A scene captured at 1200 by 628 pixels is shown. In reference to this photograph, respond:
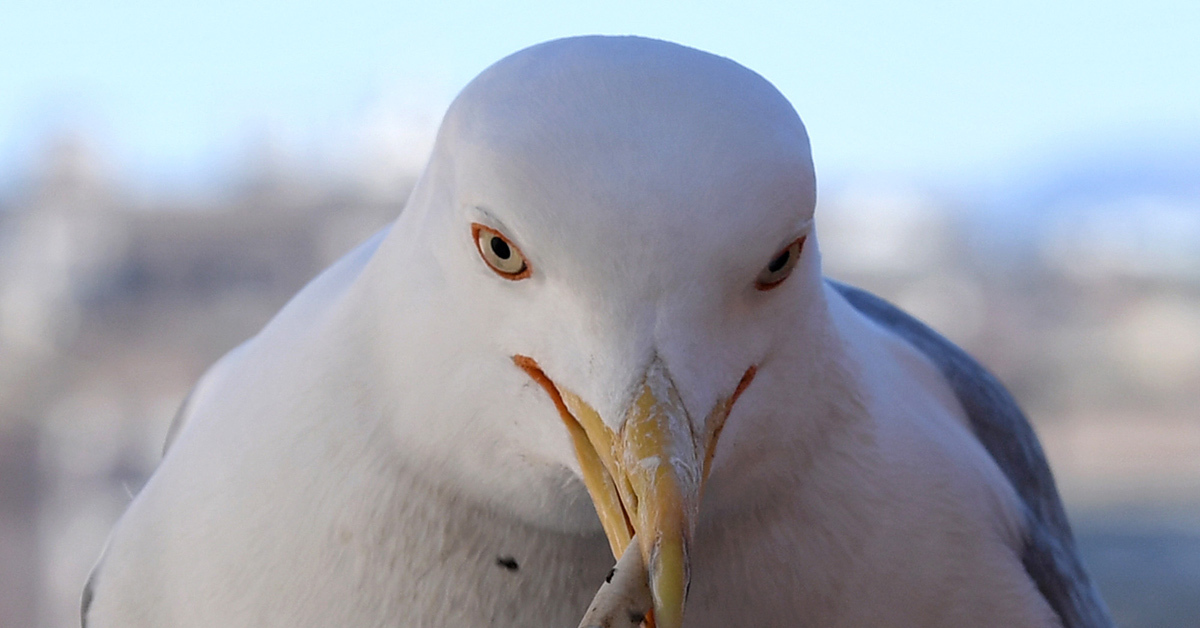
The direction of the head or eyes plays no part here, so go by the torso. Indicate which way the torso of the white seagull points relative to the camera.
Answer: toward the camera
